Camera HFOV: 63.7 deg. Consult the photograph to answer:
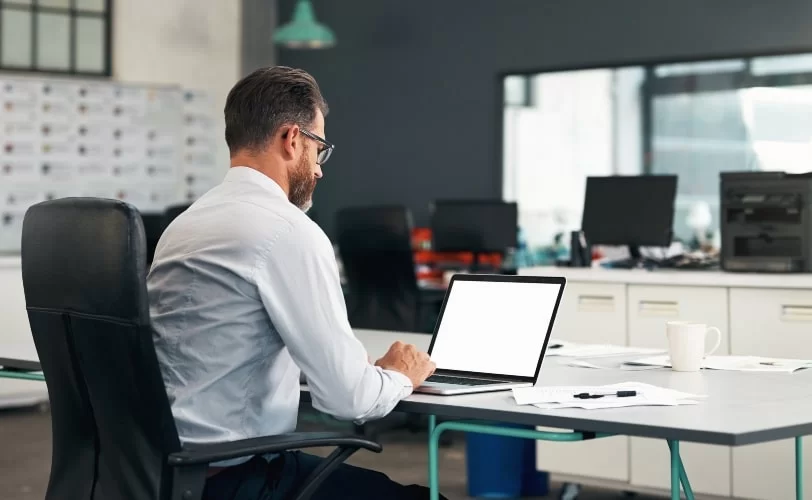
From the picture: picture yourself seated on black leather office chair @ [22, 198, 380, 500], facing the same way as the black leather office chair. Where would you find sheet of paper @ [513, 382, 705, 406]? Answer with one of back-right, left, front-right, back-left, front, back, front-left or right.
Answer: front-right

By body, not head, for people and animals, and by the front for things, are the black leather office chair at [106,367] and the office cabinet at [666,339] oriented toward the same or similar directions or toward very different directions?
very different directions

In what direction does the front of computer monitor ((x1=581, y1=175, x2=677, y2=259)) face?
toward the camera

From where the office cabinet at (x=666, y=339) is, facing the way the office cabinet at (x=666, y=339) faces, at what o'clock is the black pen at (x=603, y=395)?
The black pen is roughly at 12 o'clock from the office cabinet.

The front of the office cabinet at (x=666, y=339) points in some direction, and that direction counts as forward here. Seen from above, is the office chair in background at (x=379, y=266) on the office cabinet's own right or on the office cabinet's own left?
on the office cabinet's own right

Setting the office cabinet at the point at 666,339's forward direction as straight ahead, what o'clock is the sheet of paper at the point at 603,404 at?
The sheet of paper is roughly at 12 o'clock from the office cabinet.

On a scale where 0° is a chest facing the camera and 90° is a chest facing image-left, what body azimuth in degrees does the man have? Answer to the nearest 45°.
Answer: approximately 225°

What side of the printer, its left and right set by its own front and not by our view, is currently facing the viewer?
front

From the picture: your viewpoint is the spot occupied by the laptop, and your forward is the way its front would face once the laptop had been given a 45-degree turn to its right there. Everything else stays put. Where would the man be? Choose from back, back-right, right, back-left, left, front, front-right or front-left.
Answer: front-left

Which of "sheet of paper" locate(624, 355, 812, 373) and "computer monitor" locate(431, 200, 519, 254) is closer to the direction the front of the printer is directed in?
the sheet of paper

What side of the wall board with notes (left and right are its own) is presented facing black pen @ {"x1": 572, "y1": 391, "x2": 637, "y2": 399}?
front

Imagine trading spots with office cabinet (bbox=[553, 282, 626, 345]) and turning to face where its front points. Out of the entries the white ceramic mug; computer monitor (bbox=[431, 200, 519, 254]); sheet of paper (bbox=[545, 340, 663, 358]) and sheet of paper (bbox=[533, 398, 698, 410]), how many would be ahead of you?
3

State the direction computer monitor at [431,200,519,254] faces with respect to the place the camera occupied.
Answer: facing the viewer

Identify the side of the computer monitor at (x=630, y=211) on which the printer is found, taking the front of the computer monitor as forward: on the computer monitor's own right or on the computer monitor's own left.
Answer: on the computer monitor's own left
